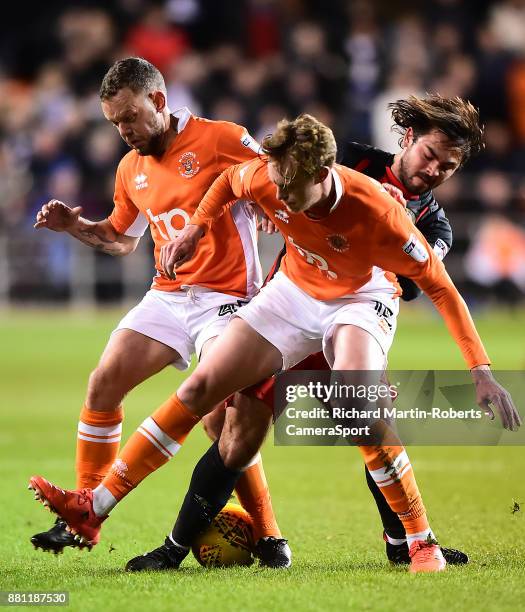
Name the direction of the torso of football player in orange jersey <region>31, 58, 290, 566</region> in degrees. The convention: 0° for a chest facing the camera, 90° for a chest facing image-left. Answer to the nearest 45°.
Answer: approximately 45°

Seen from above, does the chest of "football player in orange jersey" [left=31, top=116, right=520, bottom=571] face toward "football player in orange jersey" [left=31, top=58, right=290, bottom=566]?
no

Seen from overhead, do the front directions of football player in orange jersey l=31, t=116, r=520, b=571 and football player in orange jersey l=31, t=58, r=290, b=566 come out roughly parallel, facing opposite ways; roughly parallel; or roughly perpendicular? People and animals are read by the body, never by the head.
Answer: roughly parallel

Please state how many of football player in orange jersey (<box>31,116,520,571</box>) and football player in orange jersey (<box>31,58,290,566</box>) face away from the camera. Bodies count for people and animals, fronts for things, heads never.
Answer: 0

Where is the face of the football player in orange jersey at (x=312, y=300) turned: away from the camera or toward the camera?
toward the camera

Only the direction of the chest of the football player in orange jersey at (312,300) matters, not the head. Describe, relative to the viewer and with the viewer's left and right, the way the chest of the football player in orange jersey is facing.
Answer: facing the viewer and to the left of the viewer

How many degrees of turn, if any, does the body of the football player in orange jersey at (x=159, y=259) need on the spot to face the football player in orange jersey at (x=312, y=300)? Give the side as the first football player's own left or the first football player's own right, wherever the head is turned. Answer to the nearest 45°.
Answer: approximately 90° to the first football player's own left
